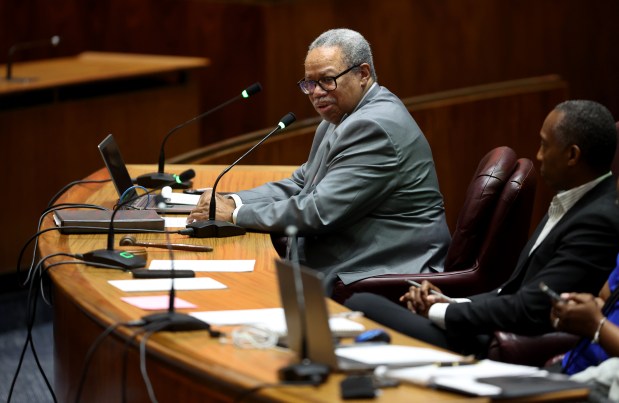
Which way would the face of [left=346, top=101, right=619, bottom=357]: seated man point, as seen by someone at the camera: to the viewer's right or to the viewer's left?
to the viewer's left

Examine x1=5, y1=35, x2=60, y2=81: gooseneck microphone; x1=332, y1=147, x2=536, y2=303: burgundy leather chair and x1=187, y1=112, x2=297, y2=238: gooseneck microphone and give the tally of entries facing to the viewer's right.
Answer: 2

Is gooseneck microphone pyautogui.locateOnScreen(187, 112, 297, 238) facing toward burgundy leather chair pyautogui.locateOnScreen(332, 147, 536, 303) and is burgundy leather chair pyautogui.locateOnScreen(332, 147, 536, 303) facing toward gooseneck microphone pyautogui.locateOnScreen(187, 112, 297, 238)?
yes

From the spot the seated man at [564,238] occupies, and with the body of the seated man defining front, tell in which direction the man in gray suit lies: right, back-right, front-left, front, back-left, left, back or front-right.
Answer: front-right

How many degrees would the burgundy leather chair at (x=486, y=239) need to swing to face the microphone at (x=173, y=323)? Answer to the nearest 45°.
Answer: approximately 45° to its left

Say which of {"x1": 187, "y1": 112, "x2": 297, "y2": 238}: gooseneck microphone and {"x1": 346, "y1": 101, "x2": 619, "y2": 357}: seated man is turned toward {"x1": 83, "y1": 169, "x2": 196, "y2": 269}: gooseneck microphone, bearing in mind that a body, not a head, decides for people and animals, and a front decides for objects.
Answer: the seated man

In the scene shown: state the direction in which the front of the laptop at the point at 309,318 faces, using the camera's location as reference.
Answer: facing away from the viewer and to the right of the viewer

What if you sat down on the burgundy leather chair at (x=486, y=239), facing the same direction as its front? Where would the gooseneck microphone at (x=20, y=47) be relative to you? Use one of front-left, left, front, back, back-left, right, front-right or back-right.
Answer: front-right

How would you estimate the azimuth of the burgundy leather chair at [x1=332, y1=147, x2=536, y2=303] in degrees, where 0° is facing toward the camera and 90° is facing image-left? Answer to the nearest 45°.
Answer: approximately 90°

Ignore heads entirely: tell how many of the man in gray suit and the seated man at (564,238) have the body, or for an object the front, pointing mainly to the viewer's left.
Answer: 2

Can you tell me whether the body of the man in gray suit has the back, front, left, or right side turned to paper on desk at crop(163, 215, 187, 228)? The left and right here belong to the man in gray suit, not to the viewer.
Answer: front

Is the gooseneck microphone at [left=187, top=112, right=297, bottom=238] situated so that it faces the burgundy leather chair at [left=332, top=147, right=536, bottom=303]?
yes

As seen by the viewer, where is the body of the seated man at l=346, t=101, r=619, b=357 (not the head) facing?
to the viewer's left
